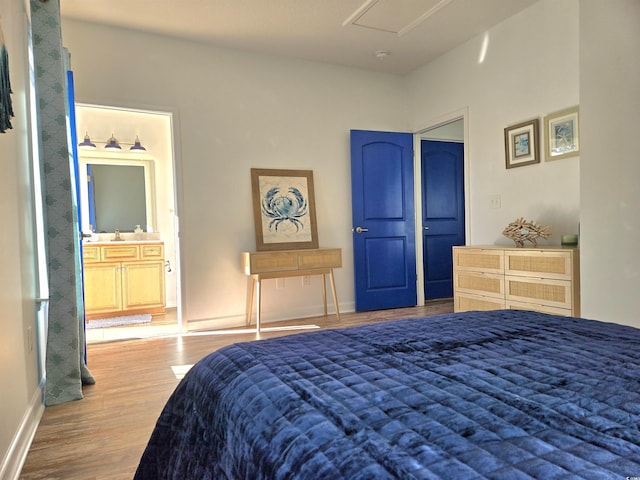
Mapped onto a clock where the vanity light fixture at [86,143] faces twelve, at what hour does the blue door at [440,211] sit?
The blue door is roughly at 10 o'clock from the vanity light fixture.

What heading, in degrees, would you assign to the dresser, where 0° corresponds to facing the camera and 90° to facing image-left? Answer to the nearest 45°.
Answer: approximately 45°

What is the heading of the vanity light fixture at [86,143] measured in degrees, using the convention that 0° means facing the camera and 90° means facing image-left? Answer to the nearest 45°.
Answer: approximately 0°

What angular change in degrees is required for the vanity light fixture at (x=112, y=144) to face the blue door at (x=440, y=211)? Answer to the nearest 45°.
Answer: approximately 45° to its left

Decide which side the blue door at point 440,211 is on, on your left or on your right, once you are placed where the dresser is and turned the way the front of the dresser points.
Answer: on your right
